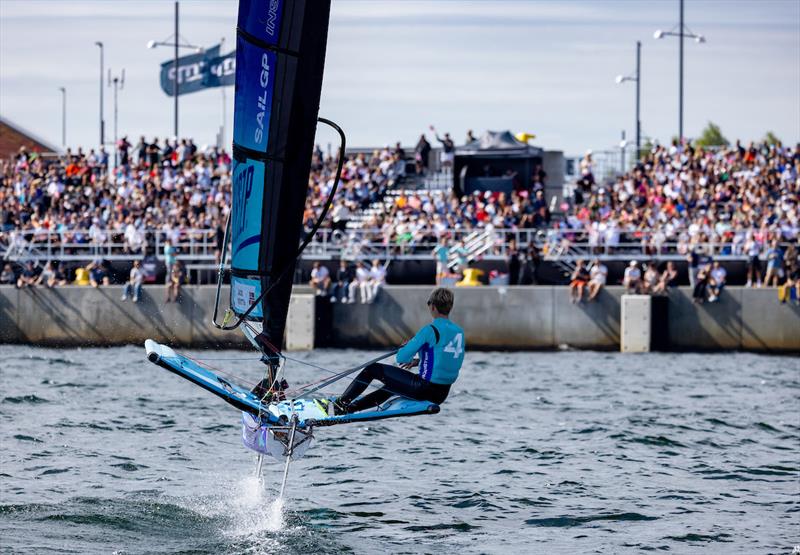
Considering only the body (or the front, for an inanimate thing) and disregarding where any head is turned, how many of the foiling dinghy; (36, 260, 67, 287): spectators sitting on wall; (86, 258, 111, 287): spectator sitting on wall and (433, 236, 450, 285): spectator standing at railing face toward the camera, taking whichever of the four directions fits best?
3

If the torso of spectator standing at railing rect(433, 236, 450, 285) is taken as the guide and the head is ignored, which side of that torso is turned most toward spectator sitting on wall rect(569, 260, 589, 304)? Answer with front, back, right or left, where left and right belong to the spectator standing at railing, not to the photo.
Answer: left

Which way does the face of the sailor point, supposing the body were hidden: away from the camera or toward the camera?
away from the camera

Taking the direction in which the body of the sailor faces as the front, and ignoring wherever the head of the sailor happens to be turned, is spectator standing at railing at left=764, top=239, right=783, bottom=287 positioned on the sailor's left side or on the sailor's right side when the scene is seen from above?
on the sailor's right side

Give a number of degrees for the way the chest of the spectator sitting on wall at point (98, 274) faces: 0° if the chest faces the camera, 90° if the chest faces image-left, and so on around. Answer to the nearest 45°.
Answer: approximately 0°

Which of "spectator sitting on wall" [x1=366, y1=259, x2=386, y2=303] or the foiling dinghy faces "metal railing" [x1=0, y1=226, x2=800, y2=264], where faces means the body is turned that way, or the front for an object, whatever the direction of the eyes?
the foiling dinghy

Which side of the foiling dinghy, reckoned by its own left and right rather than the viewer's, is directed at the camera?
back

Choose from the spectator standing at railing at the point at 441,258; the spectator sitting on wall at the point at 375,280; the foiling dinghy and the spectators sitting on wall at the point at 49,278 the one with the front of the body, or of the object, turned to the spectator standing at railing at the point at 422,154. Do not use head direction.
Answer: the foiling dinghy

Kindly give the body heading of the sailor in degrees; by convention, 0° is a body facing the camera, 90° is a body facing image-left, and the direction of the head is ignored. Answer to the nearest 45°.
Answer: approximately 135°

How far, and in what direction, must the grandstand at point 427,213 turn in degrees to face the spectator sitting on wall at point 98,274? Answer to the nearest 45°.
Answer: approximately 90° to its right

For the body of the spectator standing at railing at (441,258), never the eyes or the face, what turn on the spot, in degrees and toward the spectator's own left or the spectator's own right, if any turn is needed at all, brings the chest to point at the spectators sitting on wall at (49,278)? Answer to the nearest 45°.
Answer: approximately 90° to the spectator's own right
